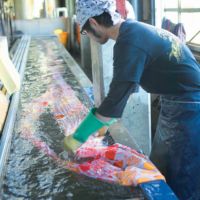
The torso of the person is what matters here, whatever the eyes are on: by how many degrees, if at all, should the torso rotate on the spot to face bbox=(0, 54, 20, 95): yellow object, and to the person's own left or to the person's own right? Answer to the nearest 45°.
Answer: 0° — they already face it

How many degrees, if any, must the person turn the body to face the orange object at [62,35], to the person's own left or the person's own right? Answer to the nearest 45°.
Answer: approximately 90° to the person's own right

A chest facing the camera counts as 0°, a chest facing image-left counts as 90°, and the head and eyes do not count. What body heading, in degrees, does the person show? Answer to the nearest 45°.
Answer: approximately 90°

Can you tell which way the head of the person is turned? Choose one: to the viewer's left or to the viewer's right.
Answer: to the viewer's left
